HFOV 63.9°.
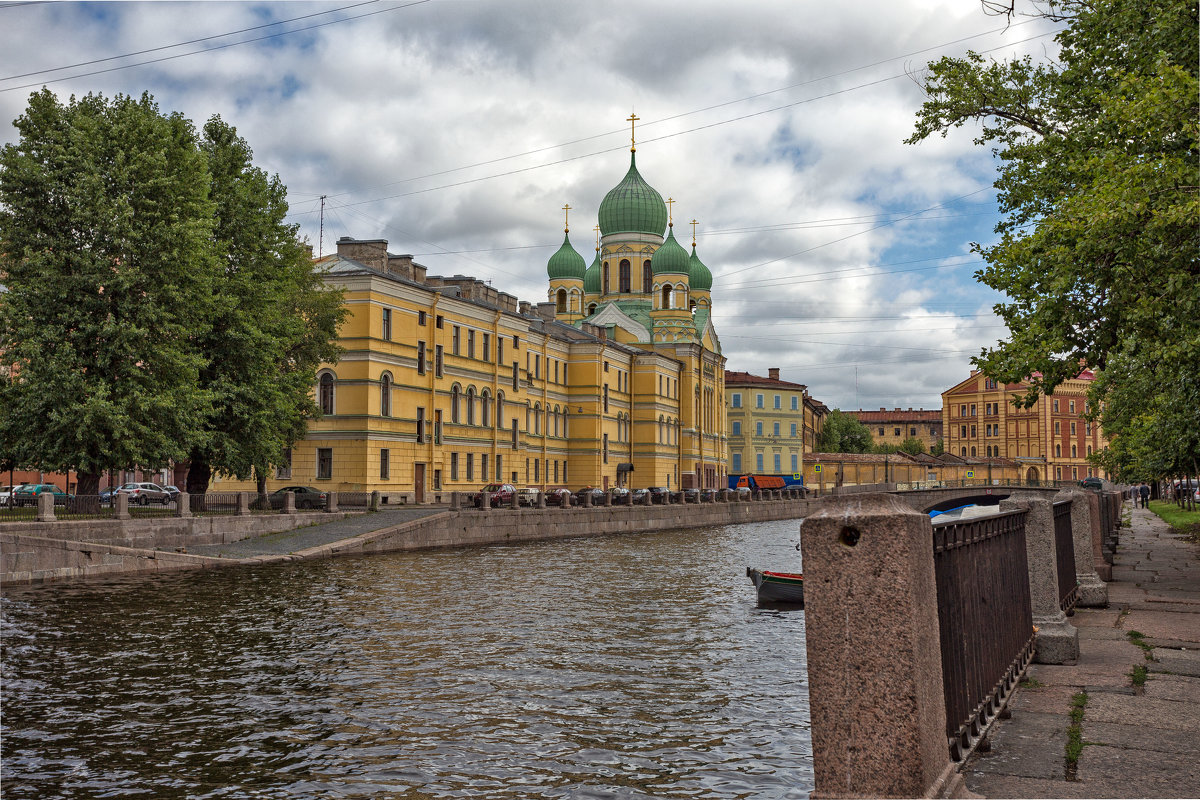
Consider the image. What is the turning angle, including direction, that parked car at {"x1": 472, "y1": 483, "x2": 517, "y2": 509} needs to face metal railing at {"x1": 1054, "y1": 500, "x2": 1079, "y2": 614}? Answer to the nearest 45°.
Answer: approximately 45° to its left

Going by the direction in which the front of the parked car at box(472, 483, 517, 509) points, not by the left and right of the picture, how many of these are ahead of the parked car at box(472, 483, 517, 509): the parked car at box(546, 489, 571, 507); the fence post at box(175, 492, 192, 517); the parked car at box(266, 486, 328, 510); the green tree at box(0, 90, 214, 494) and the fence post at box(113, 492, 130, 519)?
4

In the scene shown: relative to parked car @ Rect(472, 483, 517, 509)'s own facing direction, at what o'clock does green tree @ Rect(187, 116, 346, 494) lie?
The green tree is roughly at 12 o'clock from the parked car.

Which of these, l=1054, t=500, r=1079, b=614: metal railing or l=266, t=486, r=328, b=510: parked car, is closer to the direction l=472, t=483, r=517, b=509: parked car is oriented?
the parked car

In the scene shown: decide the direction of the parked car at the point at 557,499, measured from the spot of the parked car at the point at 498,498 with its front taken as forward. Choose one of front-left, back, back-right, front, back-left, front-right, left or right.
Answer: back

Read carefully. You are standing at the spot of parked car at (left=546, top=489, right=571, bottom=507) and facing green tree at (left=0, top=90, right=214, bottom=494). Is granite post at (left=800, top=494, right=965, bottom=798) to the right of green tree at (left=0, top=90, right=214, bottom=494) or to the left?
left

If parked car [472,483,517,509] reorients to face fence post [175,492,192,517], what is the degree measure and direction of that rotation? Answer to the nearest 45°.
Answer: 0° — it already faces it

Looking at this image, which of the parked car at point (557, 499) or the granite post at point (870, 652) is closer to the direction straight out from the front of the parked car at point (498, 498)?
the granite post

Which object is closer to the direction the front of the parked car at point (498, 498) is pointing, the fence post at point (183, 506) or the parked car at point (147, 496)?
the fence post
